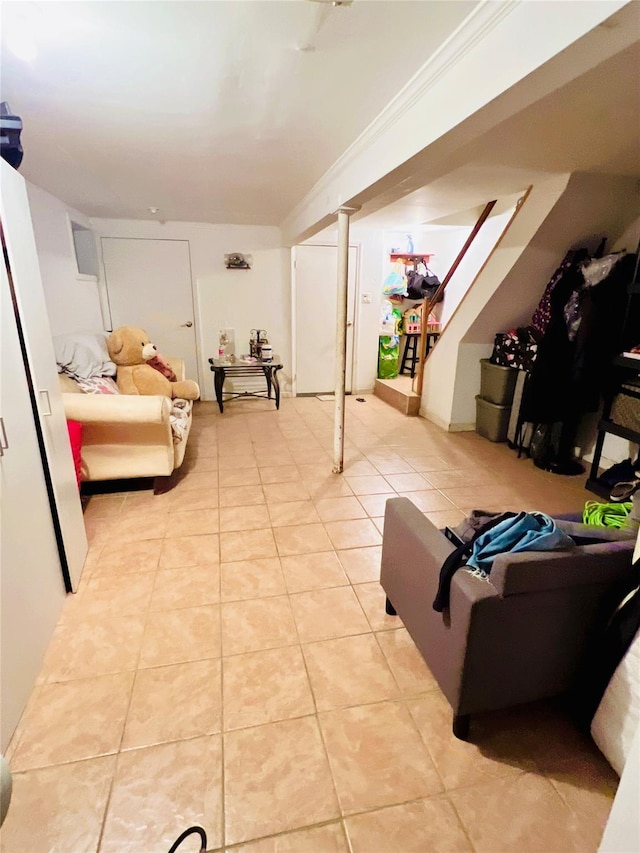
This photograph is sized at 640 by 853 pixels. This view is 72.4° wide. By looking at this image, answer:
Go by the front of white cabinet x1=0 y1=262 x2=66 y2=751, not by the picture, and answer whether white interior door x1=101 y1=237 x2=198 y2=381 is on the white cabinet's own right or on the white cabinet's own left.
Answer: on the white cabinet's own left

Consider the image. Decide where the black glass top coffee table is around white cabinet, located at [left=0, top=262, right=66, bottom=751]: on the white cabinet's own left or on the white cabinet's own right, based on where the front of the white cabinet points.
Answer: on the white cabinet's own left

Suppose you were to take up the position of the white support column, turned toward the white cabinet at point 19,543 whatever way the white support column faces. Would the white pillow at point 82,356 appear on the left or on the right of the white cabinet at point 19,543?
right

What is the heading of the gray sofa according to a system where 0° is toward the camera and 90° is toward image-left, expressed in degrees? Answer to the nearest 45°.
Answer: approximately 135°

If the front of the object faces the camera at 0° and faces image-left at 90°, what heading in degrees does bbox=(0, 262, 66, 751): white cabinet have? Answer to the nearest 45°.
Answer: approximately 270°

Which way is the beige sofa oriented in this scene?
to the viewer's right

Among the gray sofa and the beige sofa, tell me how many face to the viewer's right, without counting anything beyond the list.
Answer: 1

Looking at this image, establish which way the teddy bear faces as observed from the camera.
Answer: facing to the right of the viewer
